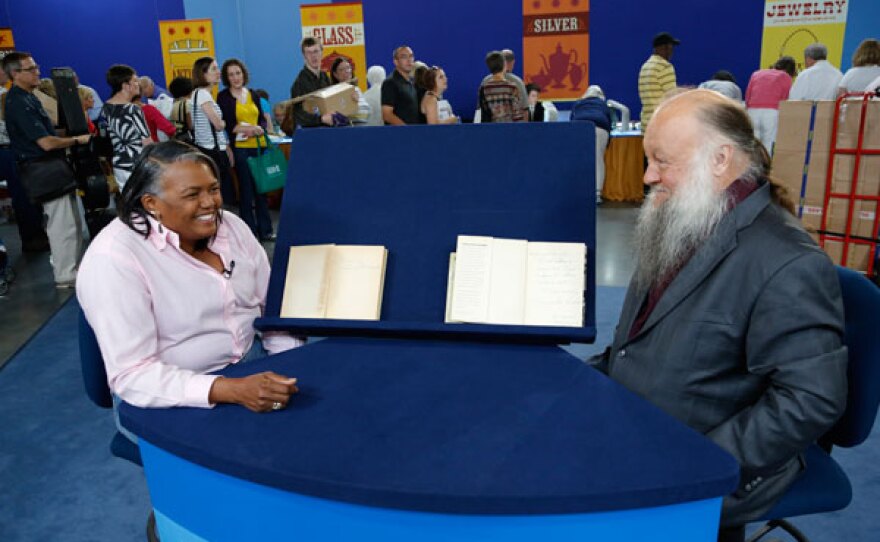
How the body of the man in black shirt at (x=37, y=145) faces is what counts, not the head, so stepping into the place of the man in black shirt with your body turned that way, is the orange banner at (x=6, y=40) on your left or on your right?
on your left

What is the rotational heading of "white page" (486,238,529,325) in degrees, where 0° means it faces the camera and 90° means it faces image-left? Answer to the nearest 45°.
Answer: approximately 0°

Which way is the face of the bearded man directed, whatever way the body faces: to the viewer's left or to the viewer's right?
to the viewer's left

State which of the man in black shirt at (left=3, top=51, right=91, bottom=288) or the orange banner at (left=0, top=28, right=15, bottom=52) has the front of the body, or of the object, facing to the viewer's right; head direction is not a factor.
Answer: the man in black shirt

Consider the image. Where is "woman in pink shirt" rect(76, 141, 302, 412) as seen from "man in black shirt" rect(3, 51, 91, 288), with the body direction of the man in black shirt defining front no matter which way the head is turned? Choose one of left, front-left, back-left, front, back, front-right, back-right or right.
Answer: right

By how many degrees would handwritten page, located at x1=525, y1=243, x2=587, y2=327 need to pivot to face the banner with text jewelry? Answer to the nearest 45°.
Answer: approximately 180°

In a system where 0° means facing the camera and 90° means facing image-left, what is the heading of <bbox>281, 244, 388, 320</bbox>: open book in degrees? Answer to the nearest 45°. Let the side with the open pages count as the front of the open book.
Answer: approximately 0°

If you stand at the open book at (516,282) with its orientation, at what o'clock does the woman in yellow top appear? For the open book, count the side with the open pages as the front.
The woman in yellow top is roughly at 5 o'clock from the open book.
